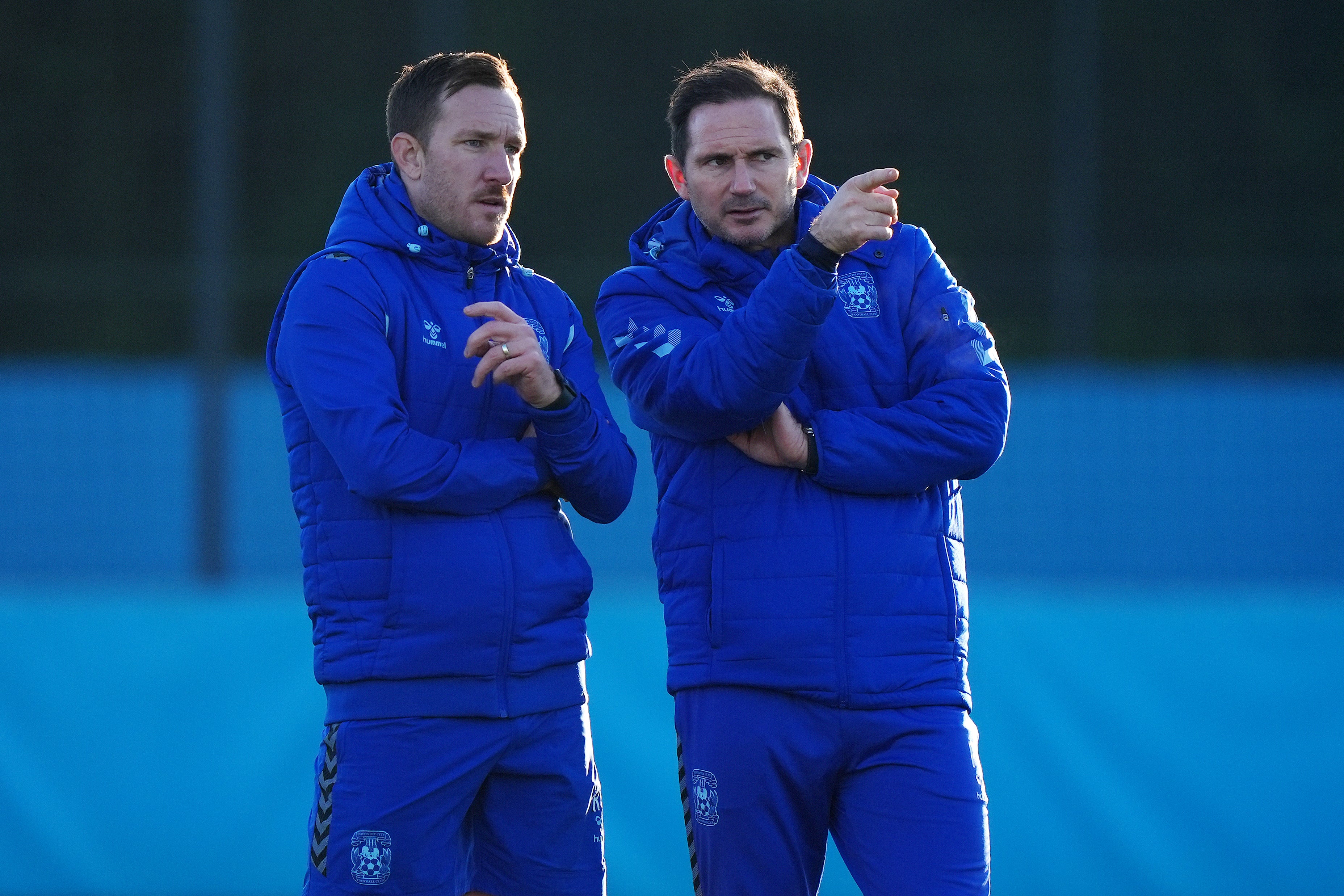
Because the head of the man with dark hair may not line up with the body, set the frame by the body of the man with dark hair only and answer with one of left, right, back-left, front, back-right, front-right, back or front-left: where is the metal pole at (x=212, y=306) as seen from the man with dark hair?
back-right

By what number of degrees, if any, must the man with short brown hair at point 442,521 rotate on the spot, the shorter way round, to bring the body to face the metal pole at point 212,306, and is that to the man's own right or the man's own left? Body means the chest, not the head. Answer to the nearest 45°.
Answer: approximately 135° to the man's own left

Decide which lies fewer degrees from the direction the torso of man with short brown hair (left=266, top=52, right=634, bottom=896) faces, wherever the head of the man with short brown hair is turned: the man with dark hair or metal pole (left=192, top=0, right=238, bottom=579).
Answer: the man with dark hair

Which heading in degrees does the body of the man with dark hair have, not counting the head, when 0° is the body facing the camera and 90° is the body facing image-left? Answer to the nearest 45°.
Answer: approximately 0°

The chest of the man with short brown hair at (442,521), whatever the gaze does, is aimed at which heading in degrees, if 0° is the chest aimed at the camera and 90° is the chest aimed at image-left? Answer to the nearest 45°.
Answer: approximately 315°

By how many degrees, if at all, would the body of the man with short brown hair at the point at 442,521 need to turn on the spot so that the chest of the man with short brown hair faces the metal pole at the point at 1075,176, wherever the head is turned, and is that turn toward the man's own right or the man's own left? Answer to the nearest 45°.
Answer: approximately 90° to the man's own left

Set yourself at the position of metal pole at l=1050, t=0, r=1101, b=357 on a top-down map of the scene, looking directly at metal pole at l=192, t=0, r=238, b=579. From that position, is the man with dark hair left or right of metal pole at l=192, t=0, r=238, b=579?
left

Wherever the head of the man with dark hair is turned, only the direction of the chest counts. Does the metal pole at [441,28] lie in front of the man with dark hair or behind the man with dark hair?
behind

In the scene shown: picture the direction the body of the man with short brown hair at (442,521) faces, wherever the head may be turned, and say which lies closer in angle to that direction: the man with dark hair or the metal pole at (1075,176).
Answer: the man with dark hair

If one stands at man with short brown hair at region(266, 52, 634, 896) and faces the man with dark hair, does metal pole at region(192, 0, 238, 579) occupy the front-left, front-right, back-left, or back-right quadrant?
back-left
